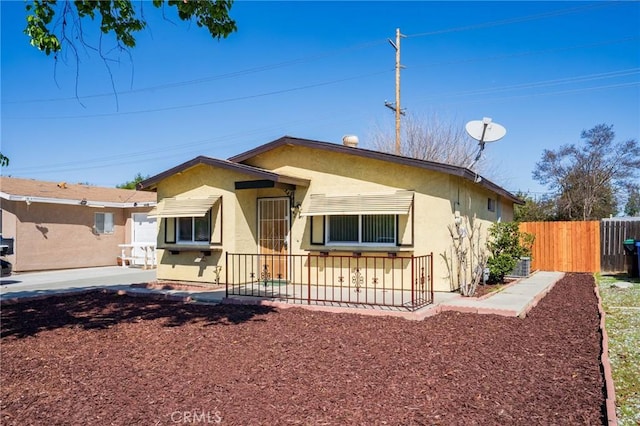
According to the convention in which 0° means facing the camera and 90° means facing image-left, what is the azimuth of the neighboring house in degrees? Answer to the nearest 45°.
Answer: approximately 0°

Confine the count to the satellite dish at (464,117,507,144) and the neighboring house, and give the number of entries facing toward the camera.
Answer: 2

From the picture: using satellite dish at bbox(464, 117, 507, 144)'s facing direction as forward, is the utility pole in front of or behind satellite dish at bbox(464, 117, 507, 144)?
behind

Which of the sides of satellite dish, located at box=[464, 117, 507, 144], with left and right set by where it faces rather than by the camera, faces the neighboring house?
right

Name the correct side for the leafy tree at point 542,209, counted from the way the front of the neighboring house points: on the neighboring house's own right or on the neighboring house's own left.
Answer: on the neighboring house's own left

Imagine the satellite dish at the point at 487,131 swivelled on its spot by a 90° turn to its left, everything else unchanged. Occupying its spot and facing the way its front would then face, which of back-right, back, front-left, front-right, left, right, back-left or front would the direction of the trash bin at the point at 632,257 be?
front-left

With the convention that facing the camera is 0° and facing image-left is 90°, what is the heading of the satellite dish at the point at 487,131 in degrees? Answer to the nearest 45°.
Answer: approximately 0°

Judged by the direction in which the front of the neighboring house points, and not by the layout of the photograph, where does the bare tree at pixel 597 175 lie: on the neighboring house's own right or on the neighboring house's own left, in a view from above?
on the neighboring house's own left

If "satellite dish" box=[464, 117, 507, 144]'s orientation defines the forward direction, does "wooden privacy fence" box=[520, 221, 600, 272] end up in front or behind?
behind
